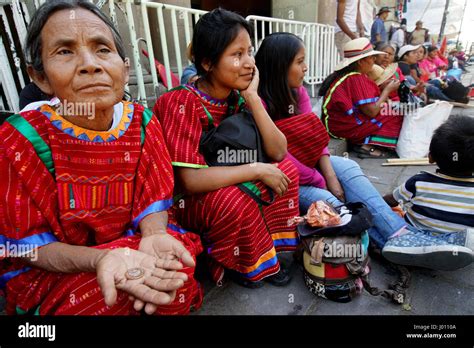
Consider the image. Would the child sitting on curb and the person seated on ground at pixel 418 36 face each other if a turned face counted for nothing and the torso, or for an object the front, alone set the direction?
yes

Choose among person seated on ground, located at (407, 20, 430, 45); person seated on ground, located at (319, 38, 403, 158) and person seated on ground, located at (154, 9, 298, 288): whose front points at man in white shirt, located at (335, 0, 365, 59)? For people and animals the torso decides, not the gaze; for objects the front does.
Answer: person seated on ground, located at (407, 20, 430, 45)

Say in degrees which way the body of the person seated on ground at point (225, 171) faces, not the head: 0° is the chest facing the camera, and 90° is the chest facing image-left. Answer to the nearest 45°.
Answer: approximately 315°

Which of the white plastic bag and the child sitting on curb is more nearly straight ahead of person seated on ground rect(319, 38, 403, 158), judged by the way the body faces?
the white plastic bag

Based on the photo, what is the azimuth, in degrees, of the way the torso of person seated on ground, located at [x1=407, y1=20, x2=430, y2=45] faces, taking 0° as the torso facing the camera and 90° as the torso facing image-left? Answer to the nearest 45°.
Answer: approximately 0°

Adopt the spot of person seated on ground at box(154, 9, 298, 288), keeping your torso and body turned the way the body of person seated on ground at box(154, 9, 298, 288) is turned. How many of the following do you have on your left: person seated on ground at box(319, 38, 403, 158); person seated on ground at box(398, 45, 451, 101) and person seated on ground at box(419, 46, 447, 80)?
3

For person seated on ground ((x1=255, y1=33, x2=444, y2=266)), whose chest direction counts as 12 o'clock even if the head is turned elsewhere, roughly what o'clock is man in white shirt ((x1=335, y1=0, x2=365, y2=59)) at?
The man in white shirt is roughly at 9 o'clock from the person seated on ground.

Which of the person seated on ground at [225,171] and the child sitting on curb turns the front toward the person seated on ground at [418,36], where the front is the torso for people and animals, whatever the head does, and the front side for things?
the child sitting on curb

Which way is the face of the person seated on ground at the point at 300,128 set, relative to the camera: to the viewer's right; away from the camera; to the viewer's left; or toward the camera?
to the viewer's right

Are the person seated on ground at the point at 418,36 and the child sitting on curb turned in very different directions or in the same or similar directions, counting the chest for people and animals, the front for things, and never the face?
very different directions

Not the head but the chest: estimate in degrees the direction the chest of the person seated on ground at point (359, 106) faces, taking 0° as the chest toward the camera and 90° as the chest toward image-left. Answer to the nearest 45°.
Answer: approximately 270°

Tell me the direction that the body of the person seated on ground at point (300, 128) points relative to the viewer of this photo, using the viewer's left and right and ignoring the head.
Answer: facing to the right of the viewer

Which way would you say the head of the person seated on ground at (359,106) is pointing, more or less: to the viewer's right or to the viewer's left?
to the viewer's right

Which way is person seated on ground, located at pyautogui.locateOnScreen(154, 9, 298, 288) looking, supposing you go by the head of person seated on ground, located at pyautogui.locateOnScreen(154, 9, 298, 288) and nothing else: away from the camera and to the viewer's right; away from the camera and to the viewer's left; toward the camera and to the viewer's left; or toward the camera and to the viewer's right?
toward the camera and to the viewer's right

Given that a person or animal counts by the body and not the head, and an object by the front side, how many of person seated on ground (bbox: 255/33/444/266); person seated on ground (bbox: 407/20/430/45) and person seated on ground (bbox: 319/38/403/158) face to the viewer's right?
2
